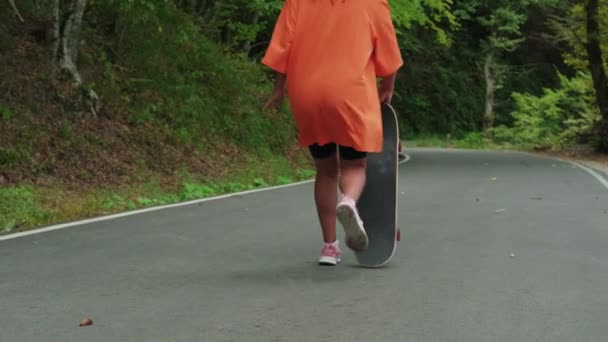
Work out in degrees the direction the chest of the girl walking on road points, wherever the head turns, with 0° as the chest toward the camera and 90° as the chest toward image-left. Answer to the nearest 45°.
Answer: approximately 180°

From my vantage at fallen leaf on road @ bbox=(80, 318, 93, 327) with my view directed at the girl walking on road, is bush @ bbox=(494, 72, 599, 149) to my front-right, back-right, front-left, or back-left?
front-left

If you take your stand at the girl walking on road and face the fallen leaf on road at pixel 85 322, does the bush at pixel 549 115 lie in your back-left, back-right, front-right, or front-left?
back-right

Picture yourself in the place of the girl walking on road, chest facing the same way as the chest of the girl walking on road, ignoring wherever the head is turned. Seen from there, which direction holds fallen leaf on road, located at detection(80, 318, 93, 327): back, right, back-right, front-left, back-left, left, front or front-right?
back-left

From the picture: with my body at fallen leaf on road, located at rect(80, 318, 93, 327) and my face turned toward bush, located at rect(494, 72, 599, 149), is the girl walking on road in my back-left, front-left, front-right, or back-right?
front-right

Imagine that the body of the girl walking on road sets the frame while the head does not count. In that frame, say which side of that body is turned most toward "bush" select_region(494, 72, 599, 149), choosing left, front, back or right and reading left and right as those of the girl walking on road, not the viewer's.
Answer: front

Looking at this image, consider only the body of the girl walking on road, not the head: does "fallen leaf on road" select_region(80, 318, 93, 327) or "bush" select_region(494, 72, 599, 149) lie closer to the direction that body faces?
the bush
